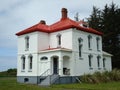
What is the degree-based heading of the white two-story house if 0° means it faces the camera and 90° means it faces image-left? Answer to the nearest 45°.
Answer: approximately 45°
